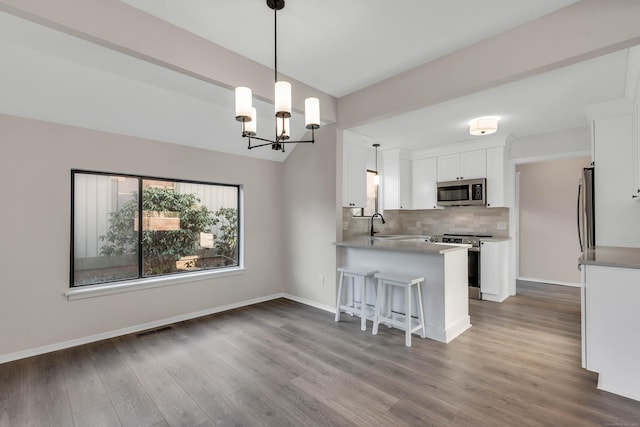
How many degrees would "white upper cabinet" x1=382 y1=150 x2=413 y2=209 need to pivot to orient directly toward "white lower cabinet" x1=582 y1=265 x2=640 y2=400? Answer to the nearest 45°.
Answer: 0° — it already faces it

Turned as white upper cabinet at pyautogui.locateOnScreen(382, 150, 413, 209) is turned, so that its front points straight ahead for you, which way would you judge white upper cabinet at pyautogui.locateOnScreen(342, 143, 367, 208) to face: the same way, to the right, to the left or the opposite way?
the same way

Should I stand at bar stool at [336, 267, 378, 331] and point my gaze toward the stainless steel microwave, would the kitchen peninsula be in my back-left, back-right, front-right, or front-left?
front-right

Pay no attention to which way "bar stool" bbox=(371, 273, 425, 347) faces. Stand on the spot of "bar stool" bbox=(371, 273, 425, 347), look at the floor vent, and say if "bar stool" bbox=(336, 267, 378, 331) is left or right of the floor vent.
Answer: right

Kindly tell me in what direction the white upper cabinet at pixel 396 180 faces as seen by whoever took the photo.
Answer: facing the viewer and to the right of the viewer

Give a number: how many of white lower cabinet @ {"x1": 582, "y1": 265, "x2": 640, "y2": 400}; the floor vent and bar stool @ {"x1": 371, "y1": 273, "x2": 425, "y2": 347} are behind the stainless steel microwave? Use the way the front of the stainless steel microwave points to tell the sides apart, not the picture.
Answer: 0

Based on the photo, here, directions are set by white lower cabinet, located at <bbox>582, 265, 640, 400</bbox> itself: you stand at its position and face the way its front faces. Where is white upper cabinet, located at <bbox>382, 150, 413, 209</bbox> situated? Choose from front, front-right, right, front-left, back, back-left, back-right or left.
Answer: front-right

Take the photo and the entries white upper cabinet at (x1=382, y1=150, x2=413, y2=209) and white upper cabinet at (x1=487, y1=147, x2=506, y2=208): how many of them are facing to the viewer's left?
0

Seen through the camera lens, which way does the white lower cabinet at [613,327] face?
facing to the left of the viewer

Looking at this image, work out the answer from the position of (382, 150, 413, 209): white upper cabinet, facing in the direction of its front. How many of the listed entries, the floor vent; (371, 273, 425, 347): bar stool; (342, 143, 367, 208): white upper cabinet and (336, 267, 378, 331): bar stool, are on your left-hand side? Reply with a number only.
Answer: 0

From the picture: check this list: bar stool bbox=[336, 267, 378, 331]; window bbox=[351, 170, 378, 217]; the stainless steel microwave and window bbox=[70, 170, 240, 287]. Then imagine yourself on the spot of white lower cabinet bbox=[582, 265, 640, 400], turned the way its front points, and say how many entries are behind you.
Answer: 0

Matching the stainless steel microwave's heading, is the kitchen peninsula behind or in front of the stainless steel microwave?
in front

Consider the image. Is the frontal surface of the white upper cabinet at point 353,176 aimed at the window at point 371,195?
no

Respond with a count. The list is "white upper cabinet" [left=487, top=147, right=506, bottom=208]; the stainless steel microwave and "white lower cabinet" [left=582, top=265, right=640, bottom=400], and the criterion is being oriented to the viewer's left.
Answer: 1

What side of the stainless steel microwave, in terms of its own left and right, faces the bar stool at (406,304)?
front

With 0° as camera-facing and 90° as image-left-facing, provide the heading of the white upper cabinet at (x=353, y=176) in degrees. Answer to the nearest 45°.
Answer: approximately 315°

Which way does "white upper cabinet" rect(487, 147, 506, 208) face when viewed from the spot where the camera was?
facing the viewer

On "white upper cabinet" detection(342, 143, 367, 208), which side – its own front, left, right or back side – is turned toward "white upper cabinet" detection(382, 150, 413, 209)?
left
